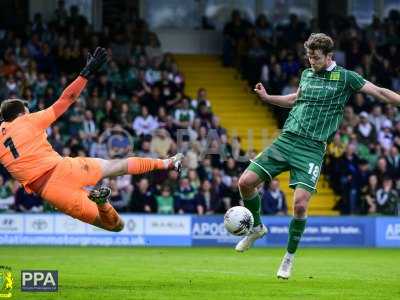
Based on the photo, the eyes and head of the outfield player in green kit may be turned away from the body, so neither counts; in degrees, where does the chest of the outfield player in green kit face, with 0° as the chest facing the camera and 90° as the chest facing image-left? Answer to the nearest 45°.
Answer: approximately 45°

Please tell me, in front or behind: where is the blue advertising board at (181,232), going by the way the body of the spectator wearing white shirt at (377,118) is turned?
in front

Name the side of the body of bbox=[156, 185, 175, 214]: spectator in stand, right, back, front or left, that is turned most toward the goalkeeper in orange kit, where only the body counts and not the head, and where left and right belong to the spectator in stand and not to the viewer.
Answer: front

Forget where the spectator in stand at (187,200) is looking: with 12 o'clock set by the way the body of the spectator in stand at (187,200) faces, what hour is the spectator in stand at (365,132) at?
the spectator in stand at (365,132) is roughly at 8 o'clock from the spectator in stand at (187,200).

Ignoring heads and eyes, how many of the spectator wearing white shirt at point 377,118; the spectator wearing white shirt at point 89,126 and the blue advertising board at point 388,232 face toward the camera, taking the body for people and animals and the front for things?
3

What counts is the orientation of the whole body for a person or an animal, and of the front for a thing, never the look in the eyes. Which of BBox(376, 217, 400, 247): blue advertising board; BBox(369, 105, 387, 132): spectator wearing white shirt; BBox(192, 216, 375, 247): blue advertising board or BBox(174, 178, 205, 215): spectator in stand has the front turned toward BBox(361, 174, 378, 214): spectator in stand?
the spectator wearing white shirt

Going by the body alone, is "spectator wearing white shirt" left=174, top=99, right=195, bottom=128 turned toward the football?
yes

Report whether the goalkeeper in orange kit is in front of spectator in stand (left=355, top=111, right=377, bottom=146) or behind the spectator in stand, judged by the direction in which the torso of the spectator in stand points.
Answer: in front

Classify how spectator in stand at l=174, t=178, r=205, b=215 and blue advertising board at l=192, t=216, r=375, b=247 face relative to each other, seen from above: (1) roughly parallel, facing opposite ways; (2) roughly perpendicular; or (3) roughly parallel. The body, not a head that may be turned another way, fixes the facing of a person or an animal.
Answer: roughly parallel

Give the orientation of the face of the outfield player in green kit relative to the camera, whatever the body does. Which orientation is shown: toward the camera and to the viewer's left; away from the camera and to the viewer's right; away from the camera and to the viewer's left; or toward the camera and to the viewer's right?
toward the camera and to the viewer's left

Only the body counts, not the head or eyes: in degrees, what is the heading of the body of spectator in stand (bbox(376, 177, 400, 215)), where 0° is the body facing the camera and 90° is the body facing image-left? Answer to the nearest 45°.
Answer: approximately 0°

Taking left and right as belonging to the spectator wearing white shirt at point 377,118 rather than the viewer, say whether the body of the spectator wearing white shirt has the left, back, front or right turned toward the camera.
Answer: front

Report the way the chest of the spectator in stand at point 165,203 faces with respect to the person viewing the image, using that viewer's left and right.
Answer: facing the viewer

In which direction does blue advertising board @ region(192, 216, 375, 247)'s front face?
toward the camera
